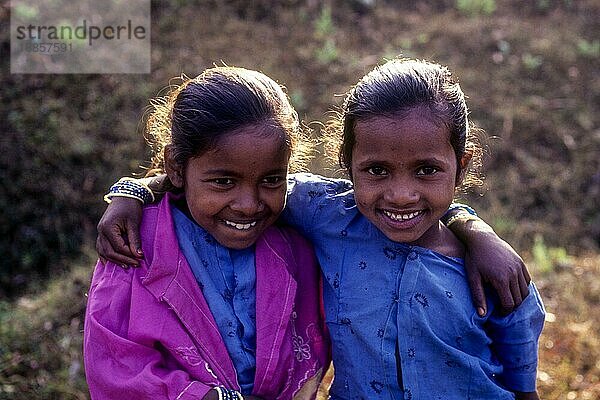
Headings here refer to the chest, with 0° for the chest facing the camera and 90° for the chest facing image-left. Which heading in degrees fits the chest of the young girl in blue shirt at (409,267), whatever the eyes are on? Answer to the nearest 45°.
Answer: approximately 0°
